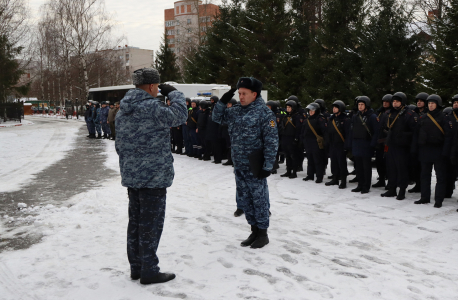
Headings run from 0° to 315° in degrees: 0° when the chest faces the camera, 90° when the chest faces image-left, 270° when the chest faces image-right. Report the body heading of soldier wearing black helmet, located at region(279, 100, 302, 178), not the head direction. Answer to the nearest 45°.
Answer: approximately 45°

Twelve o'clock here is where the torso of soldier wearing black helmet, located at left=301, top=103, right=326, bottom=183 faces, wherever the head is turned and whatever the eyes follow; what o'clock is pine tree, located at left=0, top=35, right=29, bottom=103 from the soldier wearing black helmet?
The pine tree is roughly at 3 o'clock from the soldier wearing black helmet.

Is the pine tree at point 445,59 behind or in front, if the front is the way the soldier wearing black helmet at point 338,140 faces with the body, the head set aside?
behind

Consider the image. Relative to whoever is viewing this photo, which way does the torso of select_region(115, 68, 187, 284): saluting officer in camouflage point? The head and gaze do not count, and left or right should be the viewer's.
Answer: facing away from the viewer and to the right of the viewer

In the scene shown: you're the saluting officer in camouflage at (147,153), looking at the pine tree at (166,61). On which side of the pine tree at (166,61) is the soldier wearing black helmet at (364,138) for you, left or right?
right

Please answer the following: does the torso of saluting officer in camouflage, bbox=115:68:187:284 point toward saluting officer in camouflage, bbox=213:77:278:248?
yes

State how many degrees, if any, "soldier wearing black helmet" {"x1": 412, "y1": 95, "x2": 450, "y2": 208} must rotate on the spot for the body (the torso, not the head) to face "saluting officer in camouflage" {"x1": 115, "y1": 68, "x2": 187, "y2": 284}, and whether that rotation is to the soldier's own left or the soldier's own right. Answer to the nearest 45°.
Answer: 0° — they already face them

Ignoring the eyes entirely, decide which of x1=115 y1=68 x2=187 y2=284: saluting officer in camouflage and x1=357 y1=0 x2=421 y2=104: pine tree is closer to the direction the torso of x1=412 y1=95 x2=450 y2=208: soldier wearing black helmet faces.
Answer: the saluting officer in camouflage
